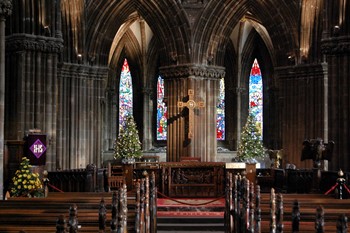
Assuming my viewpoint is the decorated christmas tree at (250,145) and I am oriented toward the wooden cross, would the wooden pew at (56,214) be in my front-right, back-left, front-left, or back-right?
front-left

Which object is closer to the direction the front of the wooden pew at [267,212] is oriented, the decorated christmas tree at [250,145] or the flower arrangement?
the decorated christmas tree

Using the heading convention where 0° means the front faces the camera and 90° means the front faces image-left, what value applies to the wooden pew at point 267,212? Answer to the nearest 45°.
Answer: approximately 180°

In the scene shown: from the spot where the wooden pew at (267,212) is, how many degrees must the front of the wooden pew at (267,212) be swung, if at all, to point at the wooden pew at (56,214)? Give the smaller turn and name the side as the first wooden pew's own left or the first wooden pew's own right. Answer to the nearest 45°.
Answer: approximately 90° to the first wooden pew's own left

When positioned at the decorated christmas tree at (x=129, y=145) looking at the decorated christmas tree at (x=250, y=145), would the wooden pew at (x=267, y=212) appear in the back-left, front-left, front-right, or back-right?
front-right

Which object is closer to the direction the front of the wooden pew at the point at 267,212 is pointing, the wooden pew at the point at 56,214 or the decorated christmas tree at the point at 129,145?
the decorated christmas tree

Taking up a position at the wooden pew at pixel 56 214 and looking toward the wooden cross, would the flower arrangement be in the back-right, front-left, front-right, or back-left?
front-left

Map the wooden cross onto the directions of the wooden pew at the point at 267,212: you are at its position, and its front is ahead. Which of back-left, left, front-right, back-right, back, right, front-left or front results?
front

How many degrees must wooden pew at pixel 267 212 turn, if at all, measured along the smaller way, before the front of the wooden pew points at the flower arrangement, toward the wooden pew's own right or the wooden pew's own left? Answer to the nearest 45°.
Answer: approximately 45° to the wooden pew's own left

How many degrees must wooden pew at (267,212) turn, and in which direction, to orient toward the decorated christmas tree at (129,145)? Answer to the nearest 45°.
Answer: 0° — it already faces it

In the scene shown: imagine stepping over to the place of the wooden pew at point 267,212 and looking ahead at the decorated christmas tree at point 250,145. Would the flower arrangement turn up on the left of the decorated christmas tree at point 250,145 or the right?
left

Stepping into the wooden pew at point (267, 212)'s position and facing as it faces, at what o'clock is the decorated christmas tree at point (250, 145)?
The decorated christmas tree is roughly at 12 o'clock from the wooden pew.

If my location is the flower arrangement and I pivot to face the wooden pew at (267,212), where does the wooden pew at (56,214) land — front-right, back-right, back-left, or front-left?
front-right
